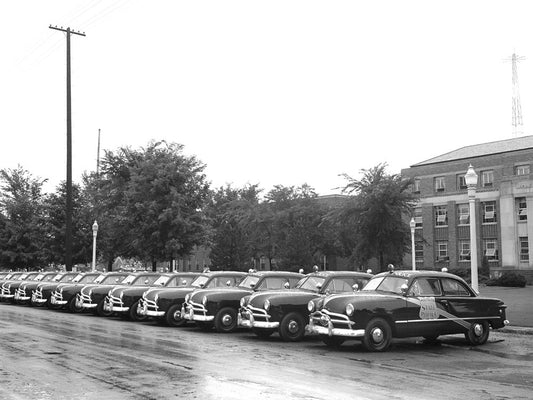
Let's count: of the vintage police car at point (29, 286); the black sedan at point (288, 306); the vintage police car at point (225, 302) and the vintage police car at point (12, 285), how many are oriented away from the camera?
0

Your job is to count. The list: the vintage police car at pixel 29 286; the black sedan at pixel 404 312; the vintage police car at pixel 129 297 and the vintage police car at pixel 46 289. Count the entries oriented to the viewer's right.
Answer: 0

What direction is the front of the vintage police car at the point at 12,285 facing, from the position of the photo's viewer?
facing the viewer and to the left of the viewer

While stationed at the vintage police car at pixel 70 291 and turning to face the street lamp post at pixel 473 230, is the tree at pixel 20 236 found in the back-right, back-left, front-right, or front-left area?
back-left

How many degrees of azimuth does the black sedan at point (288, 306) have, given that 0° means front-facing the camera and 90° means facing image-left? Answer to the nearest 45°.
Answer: approximately 45°

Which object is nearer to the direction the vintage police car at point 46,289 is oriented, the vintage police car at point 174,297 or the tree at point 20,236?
the vintage police car

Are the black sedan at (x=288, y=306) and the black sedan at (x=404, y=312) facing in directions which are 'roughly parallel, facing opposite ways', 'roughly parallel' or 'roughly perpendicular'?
roughly parallel

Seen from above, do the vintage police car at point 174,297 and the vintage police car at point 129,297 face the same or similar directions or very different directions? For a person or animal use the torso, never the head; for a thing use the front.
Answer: same or similar directions

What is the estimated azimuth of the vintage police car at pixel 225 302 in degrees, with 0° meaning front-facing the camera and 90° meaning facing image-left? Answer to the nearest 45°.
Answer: approximately 45°

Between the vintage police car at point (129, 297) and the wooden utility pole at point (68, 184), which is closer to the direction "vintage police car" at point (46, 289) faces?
the vintage police car

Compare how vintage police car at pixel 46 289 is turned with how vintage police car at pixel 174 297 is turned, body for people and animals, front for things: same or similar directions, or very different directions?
same or similar directions

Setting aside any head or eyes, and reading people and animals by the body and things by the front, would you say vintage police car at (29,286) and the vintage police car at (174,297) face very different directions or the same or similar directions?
same or similar directions

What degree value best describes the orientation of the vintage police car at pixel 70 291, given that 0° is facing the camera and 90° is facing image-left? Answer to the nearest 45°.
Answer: approximately 45°
